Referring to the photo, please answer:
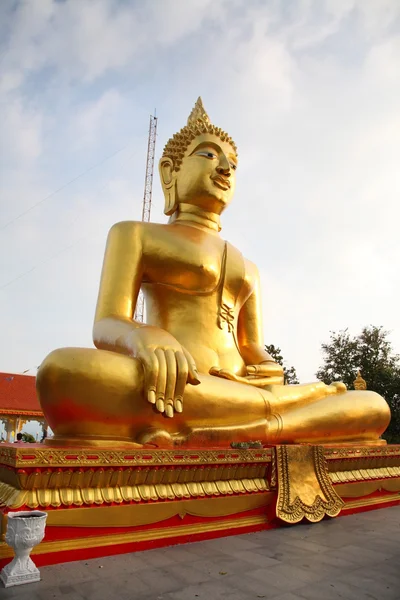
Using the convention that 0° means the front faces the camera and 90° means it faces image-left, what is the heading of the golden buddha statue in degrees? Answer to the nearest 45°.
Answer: approximately 315°

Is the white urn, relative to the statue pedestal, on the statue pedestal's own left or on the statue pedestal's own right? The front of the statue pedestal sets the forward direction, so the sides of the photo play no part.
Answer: on the statue pedestal's own right

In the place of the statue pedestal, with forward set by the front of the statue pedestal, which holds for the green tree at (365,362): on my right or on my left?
on my left

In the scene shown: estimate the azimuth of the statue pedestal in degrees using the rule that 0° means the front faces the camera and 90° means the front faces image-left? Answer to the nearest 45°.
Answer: approximately 315°

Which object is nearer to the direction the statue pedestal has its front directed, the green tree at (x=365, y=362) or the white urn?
the white urn

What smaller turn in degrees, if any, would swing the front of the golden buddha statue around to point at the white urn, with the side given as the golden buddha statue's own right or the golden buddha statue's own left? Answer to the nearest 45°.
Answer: approximately 45° to the golden buddha statue's own right
